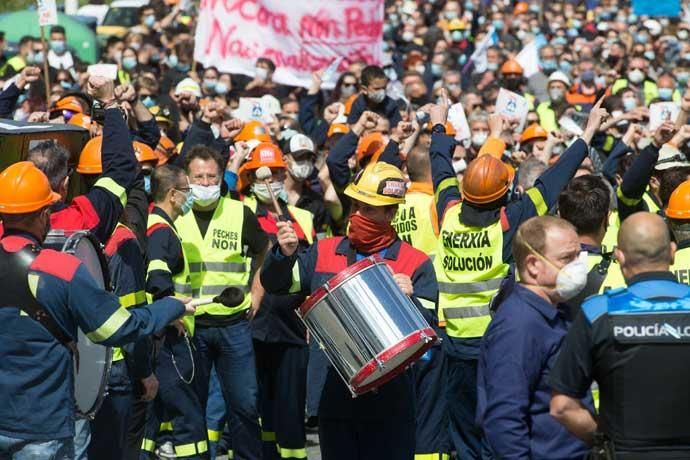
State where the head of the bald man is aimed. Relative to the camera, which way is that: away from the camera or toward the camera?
away from the camera

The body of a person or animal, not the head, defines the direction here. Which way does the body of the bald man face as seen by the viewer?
away from the camera
